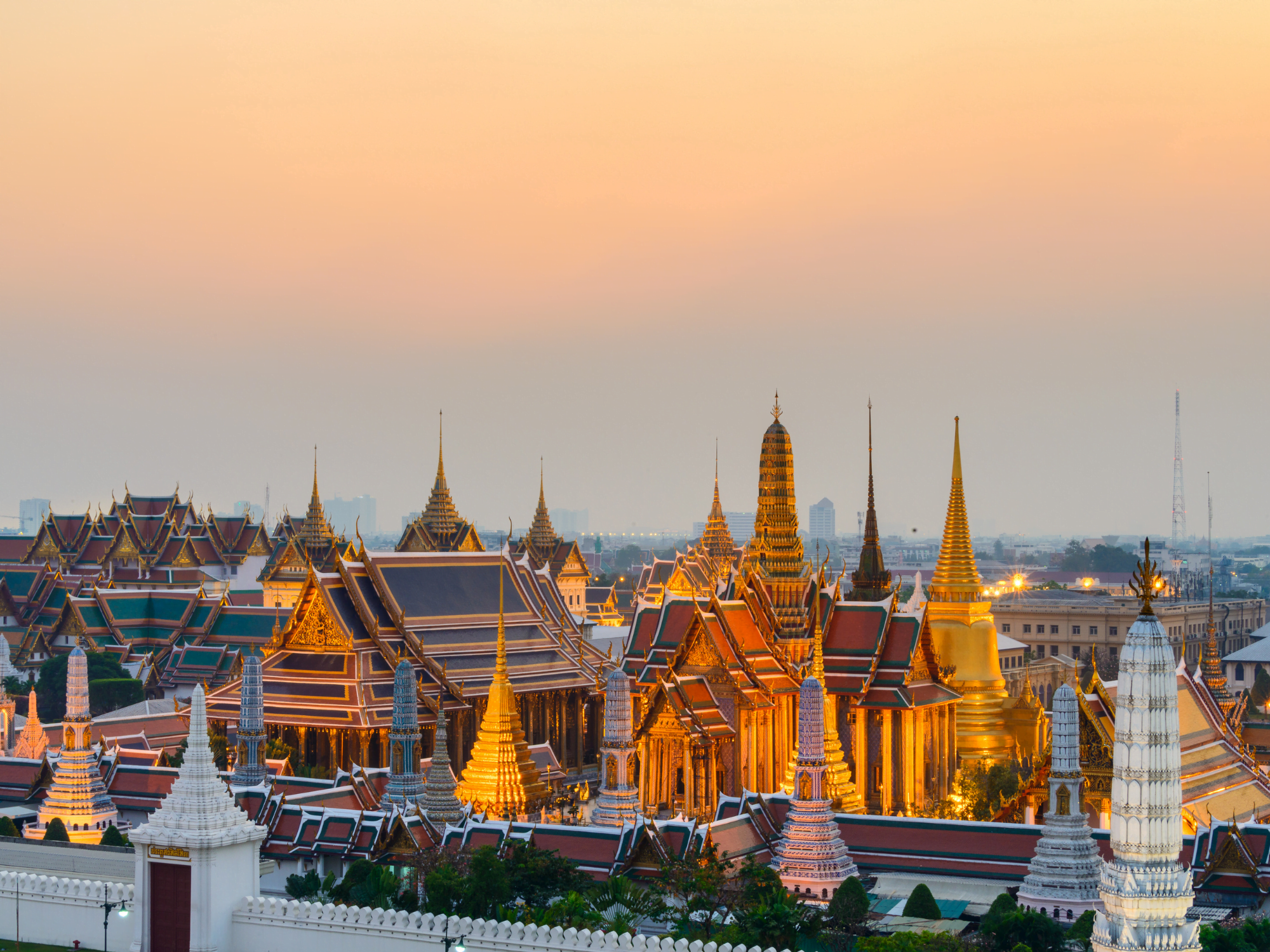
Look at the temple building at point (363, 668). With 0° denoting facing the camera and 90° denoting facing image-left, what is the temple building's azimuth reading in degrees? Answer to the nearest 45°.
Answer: approximately 45°

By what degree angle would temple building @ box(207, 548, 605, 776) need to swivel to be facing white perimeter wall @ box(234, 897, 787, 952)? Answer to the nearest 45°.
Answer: approximately 45° to its left

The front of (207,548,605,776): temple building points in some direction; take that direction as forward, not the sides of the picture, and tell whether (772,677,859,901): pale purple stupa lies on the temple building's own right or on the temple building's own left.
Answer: on the temple building's own left

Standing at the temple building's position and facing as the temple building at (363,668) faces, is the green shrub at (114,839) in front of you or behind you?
in front

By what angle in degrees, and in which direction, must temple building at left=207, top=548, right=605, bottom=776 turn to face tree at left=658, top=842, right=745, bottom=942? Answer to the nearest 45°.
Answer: approximately 45° to its left

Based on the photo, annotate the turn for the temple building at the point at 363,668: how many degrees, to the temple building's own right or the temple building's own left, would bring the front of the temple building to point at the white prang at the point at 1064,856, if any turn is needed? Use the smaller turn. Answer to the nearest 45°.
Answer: approximately 90° to the temple building's own left
